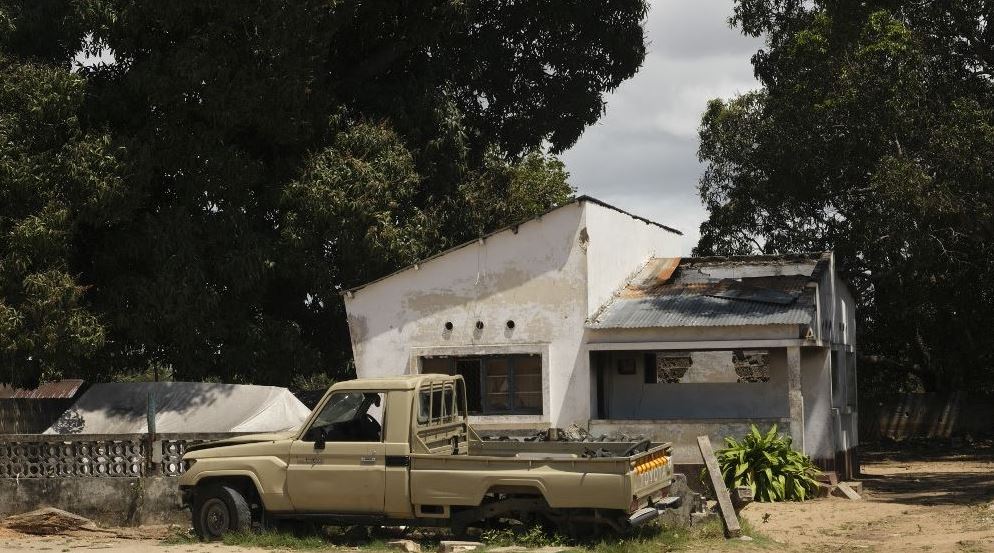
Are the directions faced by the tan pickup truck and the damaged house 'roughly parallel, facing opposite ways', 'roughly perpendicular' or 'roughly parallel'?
roughly perpendicular

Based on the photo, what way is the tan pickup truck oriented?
to the viewer's left

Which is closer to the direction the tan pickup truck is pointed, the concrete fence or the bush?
the concrete fence

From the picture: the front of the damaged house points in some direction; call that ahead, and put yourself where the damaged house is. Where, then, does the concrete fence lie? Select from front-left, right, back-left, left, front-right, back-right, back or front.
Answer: front-right

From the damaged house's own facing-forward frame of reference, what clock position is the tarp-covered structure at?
The tarp-covered structure is roughly at 3 o'clock from the damaged house.

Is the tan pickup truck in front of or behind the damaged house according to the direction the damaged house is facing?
in front

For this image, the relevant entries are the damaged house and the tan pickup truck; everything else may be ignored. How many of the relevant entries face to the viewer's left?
1

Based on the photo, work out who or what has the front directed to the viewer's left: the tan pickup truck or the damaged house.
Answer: the tan pickup truck

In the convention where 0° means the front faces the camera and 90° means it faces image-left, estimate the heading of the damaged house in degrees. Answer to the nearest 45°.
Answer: approximately 0°

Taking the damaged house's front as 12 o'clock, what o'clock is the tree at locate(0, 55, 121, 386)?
The tree is roughly at 3 o'clock from the damaged house.

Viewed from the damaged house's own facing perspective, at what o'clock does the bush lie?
The bush is roughly at 10 o'clock from the damaged house.

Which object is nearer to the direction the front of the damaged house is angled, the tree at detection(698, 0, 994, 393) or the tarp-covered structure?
the tarp-covered structure
